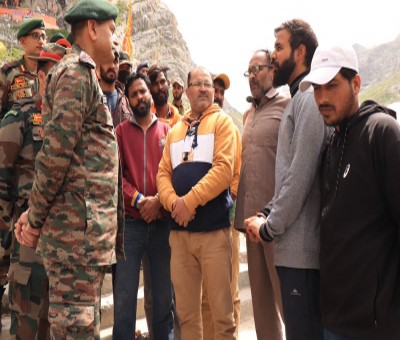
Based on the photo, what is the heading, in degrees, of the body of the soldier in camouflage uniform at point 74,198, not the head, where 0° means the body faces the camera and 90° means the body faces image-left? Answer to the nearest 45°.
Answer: approximately 270°

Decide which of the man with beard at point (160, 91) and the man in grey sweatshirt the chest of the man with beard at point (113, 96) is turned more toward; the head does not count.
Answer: the man in grey sweatshirt

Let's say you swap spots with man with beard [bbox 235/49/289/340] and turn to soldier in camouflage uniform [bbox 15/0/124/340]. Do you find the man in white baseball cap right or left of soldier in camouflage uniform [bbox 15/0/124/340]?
left

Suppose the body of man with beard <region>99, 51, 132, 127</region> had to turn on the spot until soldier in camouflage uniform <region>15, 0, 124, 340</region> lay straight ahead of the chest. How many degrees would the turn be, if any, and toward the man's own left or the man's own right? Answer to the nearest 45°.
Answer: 0° — they already face them

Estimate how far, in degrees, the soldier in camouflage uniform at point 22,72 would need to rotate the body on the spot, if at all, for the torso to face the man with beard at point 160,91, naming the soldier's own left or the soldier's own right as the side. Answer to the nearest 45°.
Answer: approximately 45° to the soldier's own left

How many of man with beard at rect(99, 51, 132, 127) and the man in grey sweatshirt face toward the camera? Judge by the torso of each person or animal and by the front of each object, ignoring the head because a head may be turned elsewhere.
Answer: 1

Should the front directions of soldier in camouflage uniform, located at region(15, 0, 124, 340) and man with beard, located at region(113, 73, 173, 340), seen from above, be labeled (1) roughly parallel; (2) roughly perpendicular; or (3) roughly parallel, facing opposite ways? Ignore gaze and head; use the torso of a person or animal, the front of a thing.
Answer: roughly perpendicular

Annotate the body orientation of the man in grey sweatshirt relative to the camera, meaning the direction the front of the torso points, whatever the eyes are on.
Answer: to the viewer's left
